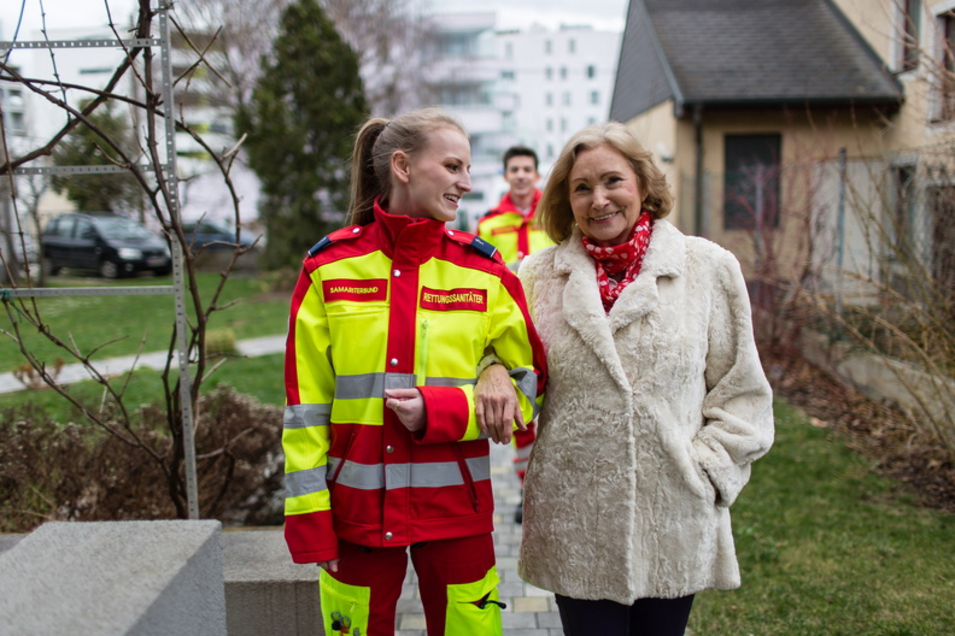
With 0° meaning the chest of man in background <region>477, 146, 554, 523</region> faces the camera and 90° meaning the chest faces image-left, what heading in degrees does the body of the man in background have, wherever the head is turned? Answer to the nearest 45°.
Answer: approximately 0°

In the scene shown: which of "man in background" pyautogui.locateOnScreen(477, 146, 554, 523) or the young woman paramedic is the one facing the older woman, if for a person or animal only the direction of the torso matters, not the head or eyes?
the man in background

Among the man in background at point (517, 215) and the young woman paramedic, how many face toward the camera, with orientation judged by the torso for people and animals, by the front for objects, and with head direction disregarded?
2

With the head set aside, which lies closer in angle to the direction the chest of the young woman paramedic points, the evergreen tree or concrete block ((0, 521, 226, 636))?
the concrete block

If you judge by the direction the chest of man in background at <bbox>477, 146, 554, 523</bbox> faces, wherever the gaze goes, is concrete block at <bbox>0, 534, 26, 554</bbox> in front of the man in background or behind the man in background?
in front

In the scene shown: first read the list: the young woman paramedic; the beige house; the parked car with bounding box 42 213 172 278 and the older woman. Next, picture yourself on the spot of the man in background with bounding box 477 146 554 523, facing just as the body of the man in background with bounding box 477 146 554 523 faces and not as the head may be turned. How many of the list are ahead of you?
2

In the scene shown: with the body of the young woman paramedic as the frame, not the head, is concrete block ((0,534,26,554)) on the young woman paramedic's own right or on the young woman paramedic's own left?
on the young woman paramedic's own right

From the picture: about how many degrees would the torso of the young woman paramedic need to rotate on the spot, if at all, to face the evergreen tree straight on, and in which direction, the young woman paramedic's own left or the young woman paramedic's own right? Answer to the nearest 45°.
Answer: approximately 180°

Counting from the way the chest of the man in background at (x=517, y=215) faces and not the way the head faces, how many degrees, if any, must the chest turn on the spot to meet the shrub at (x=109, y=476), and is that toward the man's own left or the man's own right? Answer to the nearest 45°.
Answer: approximately 45° to the man's own right

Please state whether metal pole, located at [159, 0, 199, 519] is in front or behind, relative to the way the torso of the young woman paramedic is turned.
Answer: behind
